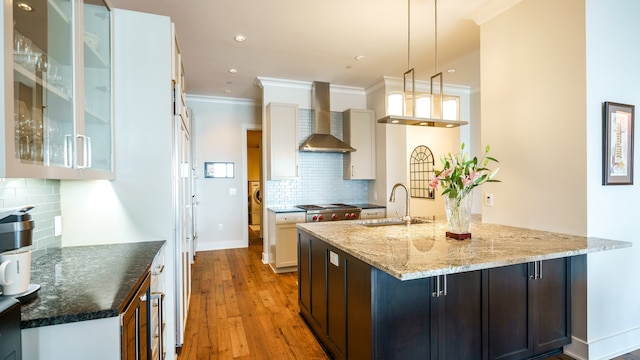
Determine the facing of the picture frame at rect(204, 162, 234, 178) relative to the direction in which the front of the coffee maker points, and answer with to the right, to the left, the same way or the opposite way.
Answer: to the right

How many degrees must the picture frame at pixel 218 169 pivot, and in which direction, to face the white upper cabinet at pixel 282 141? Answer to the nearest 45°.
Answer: approximately 45° to its left

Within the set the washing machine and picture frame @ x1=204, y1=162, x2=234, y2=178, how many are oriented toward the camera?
2

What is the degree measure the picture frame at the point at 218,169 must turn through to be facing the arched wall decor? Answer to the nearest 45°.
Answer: approximately 90° to its left

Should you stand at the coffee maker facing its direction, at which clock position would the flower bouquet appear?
The flower bouquet is roughly at 11 o'clock from the coffee maker.

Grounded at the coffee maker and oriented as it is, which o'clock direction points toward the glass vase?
The glass vase is roughly at 11 o'clock from the coffee maker.

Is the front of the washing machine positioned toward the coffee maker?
yes

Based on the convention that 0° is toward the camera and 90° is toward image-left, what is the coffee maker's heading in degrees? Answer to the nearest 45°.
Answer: approximately 315°

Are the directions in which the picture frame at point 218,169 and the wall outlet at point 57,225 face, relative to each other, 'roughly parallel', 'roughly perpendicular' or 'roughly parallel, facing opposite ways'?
roughly perpendicular

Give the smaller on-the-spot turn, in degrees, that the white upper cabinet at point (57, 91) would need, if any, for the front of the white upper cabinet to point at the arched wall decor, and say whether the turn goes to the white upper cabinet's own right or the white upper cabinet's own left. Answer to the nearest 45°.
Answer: approximately 45° to the white upper cabinet's own left

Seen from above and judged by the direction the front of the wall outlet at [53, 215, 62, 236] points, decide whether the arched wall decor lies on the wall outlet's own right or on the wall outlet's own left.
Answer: on the wall outlet's own left
